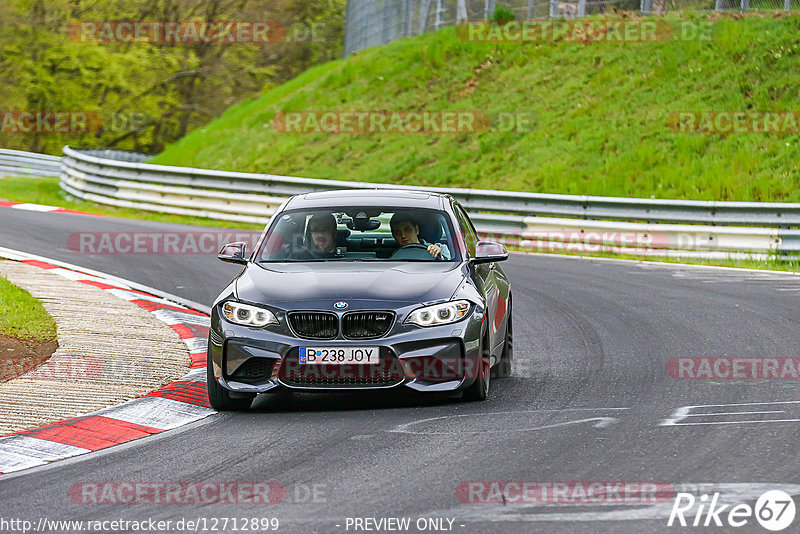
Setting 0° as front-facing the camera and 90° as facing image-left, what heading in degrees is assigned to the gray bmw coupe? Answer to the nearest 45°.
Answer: approximately 0°

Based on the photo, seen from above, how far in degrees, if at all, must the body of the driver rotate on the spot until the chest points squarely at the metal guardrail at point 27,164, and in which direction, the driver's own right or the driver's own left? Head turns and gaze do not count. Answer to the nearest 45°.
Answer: approximately 135° to the driver's own right

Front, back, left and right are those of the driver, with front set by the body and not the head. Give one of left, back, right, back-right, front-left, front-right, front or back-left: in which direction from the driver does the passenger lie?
right

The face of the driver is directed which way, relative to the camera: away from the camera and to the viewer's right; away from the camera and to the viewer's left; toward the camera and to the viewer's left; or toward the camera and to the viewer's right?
toward the camera and to the viewer's left

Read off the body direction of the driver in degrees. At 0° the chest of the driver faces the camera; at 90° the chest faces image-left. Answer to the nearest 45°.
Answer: approximately 0°

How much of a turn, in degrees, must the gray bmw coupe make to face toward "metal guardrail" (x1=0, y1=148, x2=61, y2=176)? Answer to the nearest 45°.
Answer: approximately 180°

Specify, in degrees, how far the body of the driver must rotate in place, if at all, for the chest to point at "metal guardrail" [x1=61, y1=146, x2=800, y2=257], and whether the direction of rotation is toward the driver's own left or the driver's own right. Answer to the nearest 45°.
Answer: approximately 180°
